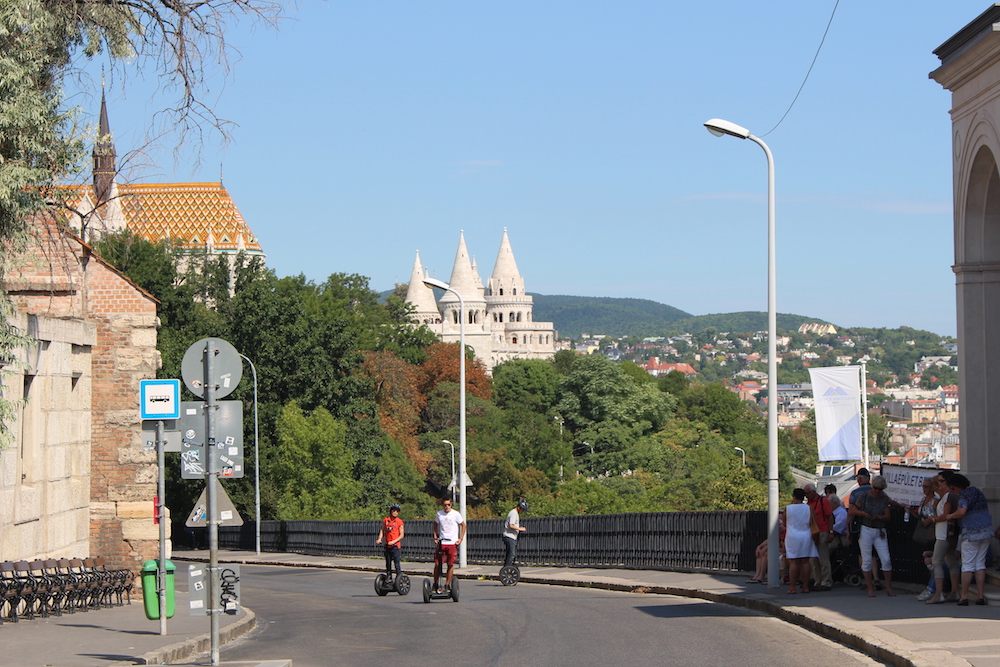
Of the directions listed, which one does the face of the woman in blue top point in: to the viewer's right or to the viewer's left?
to the viewer's left

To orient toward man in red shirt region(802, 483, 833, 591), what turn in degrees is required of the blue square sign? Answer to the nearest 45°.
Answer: approximately 90° to its left

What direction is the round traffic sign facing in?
away from the camera

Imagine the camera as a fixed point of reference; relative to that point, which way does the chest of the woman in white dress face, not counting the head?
away from the camera

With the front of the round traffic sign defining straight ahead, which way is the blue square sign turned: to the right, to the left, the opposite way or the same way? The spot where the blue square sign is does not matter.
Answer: the opposite way
